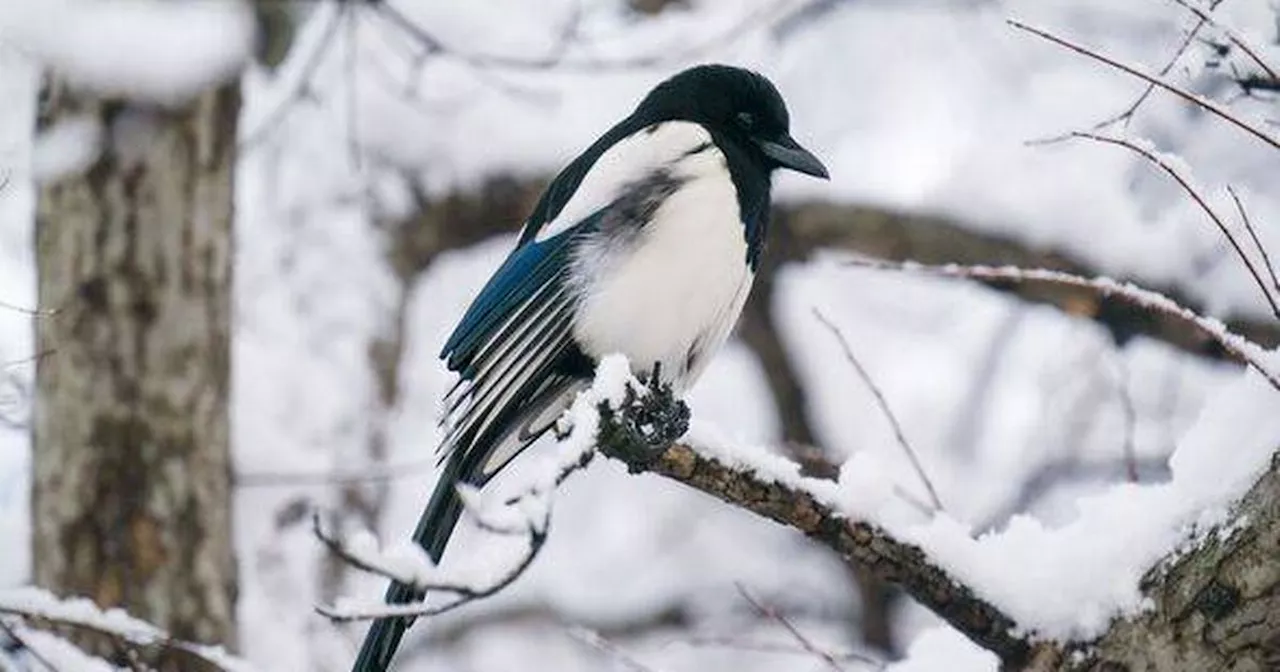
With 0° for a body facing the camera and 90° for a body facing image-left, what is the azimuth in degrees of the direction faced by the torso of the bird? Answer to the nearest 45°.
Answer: approximately 270°

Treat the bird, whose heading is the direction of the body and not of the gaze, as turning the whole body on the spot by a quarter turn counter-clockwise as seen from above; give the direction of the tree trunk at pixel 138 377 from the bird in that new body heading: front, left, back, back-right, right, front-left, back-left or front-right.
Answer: front-left

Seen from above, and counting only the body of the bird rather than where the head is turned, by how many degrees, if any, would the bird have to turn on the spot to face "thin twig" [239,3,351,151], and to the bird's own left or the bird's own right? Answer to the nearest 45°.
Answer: approximately 135° to the bird's own left
